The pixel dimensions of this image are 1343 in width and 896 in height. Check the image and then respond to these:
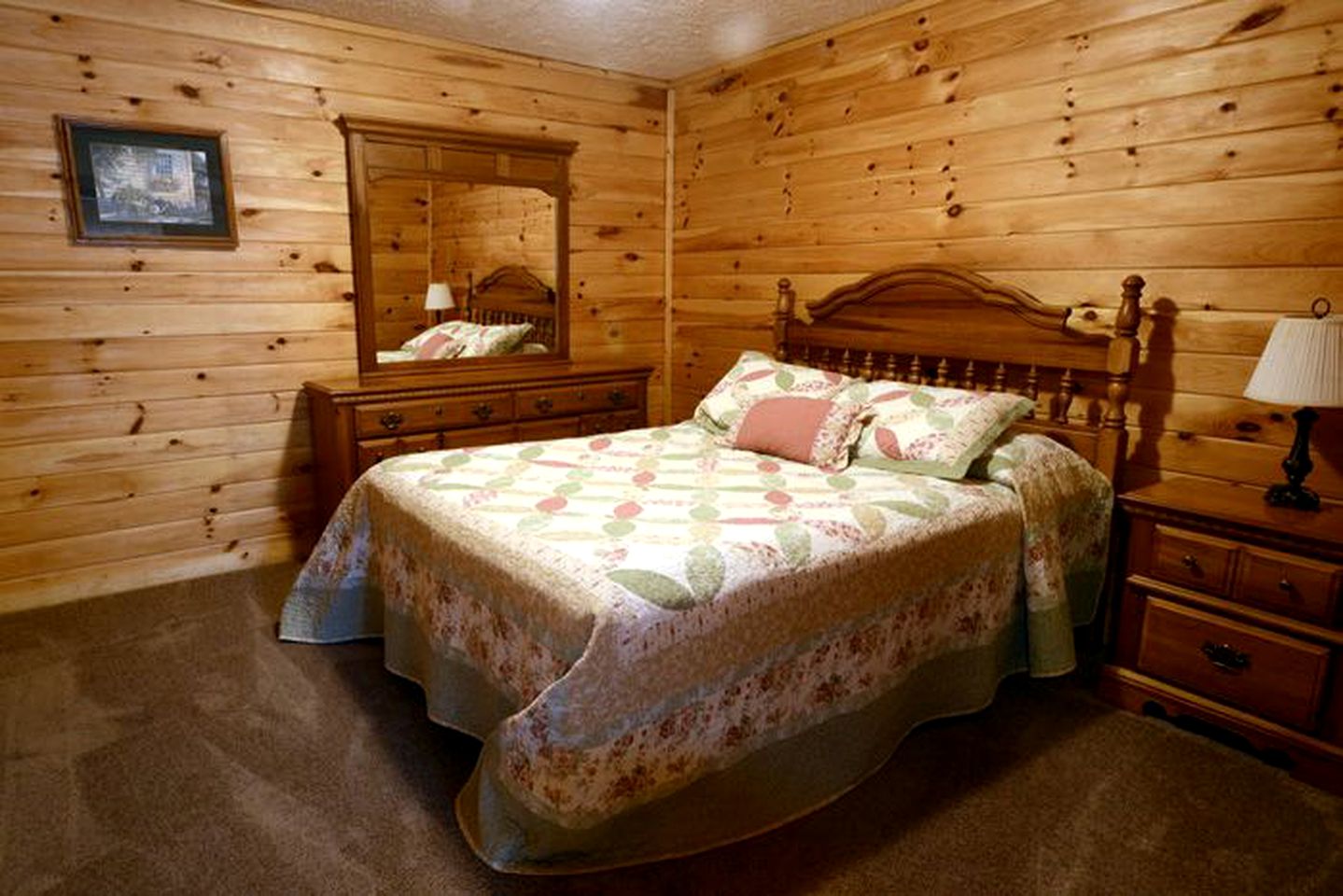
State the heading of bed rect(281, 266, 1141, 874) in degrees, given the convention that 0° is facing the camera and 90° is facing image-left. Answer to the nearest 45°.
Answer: approximately 45°

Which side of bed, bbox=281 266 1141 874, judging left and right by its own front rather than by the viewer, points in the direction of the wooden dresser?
right

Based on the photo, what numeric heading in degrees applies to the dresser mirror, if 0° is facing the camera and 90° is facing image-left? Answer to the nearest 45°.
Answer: approximately 315°

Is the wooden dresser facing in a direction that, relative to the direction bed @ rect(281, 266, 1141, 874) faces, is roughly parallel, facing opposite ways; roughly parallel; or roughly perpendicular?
roughly perpendicular

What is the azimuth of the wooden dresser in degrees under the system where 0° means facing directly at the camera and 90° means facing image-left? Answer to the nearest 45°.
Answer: approximately 315°

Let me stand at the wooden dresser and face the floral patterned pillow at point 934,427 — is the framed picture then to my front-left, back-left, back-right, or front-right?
back-right

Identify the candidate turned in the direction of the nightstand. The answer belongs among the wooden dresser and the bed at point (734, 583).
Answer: the wooden dresser

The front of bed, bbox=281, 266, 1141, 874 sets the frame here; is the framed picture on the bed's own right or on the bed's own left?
on the bed's own right
